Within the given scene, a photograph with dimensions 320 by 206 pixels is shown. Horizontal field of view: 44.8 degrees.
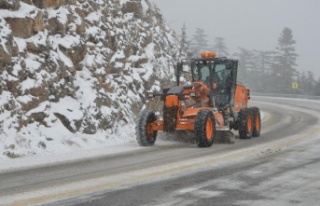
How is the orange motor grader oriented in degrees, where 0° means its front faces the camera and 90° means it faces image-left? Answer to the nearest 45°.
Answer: approximately 45°
